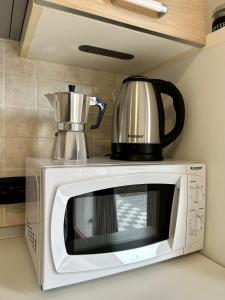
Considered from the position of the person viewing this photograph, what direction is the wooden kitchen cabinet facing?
facing the viewer and to the right of the viewer

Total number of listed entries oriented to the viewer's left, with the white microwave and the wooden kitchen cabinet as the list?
0

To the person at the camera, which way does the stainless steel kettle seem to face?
facing to the left of the viewer

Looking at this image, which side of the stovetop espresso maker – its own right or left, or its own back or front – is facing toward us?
left

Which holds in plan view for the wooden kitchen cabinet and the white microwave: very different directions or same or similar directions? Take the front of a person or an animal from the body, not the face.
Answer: same or similar directions
